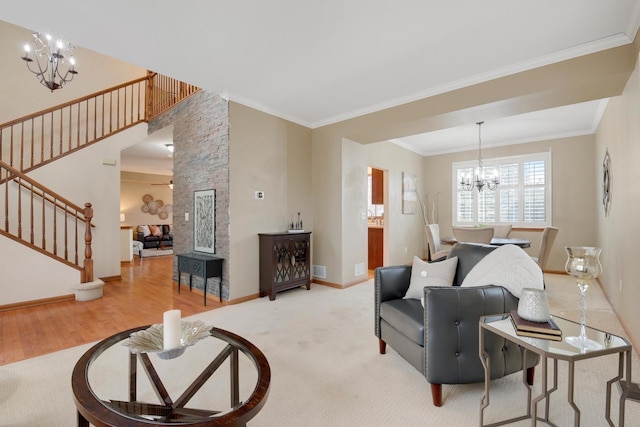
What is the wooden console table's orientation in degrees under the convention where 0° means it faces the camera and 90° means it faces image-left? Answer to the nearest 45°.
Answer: approximately 45°

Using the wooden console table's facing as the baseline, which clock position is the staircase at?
The staircase is roughly at 3 o'clock from the wooden console table.

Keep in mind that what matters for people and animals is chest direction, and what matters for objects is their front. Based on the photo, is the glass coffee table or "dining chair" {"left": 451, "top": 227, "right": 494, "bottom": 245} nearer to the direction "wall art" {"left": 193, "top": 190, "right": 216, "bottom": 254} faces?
the glass coffee table

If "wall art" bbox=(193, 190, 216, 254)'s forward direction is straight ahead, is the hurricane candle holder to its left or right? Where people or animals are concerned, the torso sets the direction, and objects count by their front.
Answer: on its left

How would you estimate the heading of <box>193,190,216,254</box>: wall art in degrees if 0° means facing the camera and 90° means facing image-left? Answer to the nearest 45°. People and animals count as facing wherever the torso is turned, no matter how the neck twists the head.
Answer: approximately 45°

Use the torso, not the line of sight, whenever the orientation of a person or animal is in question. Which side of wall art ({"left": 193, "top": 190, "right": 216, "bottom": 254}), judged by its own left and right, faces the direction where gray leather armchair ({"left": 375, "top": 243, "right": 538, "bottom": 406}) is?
left

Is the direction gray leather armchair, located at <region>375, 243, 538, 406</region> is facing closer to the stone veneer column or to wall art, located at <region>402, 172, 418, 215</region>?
the stone veneer column

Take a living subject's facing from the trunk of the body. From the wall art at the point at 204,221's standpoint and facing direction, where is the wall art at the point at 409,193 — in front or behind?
behind

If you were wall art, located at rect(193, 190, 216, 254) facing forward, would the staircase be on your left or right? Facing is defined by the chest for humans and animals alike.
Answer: on your right

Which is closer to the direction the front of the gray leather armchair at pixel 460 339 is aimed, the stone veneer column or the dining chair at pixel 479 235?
the stone veneer column
